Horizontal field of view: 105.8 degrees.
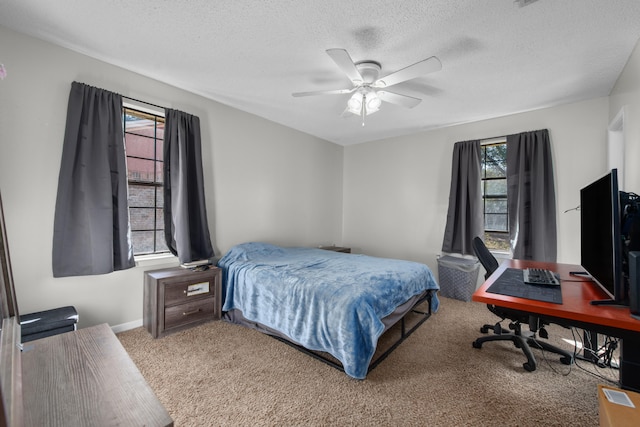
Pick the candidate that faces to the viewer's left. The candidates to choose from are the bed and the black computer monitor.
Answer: the black computer monitor

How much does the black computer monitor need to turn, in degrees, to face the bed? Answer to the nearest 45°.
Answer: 0° — it already faces it

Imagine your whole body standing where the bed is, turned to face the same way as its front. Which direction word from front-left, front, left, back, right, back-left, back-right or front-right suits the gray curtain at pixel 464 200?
left

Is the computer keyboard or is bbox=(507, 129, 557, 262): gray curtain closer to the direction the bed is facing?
the computer keyboard

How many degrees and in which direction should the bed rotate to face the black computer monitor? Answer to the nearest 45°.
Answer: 0° — it already faces it

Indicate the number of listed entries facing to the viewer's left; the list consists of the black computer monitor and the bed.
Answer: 1

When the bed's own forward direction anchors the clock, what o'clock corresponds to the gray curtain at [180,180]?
The gray curtain is roughly at 5 o'clock from the bed.

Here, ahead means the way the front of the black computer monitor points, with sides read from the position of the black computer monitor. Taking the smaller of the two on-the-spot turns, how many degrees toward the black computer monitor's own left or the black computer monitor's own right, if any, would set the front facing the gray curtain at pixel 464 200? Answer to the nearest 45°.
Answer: approximately 45° to the black computer monitor's own right

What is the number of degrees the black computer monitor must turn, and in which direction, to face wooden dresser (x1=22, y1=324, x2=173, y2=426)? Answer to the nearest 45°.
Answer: approximately 45° to its left

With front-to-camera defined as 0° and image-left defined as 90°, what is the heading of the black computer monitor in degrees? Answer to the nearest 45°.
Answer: approximately 90°

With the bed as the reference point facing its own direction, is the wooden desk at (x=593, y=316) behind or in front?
in front

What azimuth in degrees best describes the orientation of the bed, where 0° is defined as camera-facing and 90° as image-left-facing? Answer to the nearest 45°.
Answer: approximately 315°

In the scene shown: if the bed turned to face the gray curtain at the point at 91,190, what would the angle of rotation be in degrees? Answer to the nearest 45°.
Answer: approximately 135° to its right

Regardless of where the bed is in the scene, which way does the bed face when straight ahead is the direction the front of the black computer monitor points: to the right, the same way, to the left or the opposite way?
the opposite way
